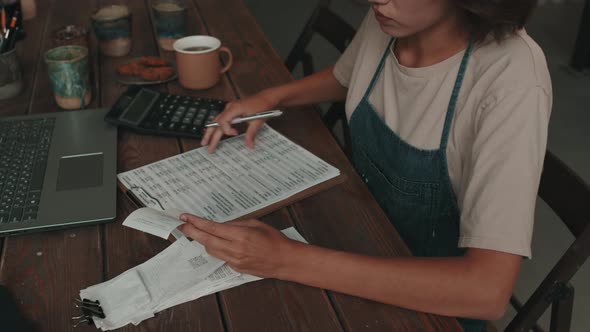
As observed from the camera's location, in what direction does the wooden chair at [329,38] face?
facing the viewer and to the left of the viewer

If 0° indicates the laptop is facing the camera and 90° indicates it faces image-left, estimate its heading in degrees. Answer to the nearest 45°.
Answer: approximately 270°

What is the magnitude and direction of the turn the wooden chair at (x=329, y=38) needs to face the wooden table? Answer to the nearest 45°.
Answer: approximately 45° to its left

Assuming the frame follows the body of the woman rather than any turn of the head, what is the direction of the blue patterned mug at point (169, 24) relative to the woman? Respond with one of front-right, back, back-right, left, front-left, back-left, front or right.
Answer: right

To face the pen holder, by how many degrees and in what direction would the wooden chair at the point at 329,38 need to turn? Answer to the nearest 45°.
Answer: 0° — it already faces it

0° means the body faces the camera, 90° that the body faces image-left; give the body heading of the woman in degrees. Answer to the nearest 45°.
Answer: approximately 45°

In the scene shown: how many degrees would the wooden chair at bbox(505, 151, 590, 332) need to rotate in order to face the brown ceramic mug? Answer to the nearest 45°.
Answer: approximately 45° to its right

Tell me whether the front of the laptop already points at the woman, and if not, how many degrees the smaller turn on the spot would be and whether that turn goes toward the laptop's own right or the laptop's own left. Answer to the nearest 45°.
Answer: approximately 45° to the laptop's own right

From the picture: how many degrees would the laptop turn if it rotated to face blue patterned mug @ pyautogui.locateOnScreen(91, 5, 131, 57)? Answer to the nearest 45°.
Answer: approximately 90° to its left

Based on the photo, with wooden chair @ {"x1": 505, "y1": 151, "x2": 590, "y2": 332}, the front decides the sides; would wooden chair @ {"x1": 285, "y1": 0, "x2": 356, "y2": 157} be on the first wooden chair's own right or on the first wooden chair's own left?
on the first wooden chair's own right

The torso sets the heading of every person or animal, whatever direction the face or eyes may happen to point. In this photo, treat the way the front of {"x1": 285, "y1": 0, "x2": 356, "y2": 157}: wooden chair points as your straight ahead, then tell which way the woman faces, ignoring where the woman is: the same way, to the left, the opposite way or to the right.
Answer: the same way

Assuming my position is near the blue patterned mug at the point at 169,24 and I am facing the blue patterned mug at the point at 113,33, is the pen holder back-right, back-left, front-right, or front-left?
front-left

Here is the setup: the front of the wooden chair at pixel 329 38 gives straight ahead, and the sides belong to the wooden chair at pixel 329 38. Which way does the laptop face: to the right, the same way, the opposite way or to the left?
the opposite way

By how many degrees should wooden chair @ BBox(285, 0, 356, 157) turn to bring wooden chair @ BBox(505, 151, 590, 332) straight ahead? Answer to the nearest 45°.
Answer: approximately 90° to its left

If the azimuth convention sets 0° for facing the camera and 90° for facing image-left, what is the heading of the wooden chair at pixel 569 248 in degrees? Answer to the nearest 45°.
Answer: approximately 45°

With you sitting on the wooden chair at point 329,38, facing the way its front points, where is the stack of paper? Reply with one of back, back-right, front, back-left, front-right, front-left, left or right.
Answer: front-left
